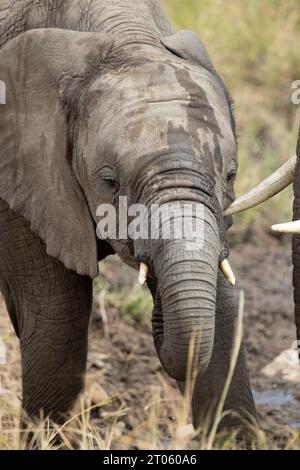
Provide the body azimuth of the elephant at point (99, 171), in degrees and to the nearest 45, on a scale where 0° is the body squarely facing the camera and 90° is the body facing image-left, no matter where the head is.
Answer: approximately 315°
